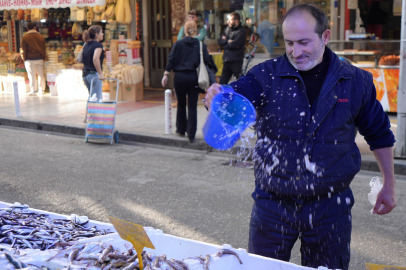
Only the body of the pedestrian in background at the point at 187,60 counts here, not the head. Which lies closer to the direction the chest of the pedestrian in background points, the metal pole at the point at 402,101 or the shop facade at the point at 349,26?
the shop facade

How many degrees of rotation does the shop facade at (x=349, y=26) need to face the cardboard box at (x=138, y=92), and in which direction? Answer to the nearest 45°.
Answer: approximately 90° to its right

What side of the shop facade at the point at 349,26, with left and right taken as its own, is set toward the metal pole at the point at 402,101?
front

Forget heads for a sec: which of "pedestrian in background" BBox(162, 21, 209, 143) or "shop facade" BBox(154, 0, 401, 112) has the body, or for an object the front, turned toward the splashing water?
the shop facade

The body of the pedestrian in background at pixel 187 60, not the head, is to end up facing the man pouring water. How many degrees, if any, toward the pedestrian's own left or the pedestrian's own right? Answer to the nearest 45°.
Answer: approximately 180°

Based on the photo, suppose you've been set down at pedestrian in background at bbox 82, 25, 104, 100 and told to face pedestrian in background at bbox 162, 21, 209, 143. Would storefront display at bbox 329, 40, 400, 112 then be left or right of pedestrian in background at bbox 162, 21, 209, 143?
left

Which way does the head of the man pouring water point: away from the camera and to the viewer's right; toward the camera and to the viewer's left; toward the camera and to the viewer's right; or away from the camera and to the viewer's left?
toward the camera and to the viewer's left

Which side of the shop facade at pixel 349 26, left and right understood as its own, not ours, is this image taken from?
front

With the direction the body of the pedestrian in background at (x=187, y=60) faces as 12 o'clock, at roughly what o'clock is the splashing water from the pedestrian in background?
The splashing water is roughly at 6 o'clock from the pedestrian in background.

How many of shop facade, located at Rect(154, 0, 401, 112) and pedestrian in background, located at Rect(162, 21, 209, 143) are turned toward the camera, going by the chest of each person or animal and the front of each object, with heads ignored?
1

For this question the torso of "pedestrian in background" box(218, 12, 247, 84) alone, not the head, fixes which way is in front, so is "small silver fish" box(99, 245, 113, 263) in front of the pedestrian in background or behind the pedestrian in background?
in front

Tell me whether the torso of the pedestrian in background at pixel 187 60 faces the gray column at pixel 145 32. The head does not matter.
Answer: yes

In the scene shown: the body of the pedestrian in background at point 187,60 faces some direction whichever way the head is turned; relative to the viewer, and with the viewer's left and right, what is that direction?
facing away from the viewer

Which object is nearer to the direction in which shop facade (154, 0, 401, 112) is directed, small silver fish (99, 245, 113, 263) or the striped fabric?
the small silver fish

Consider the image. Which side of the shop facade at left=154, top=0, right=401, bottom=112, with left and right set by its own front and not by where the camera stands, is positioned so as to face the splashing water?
front

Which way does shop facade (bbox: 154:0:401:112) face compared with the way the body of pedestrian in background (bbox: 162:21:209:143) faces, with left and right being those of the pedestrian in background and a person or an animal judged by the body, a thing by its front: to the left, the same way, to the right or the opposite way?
the opposite way
